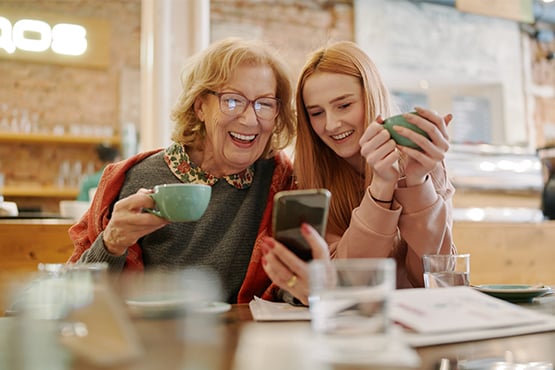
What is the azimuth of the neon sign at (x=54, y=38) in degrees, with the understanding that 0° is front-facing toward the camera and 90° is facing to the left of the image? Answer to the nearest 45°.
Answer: approximately 315°
